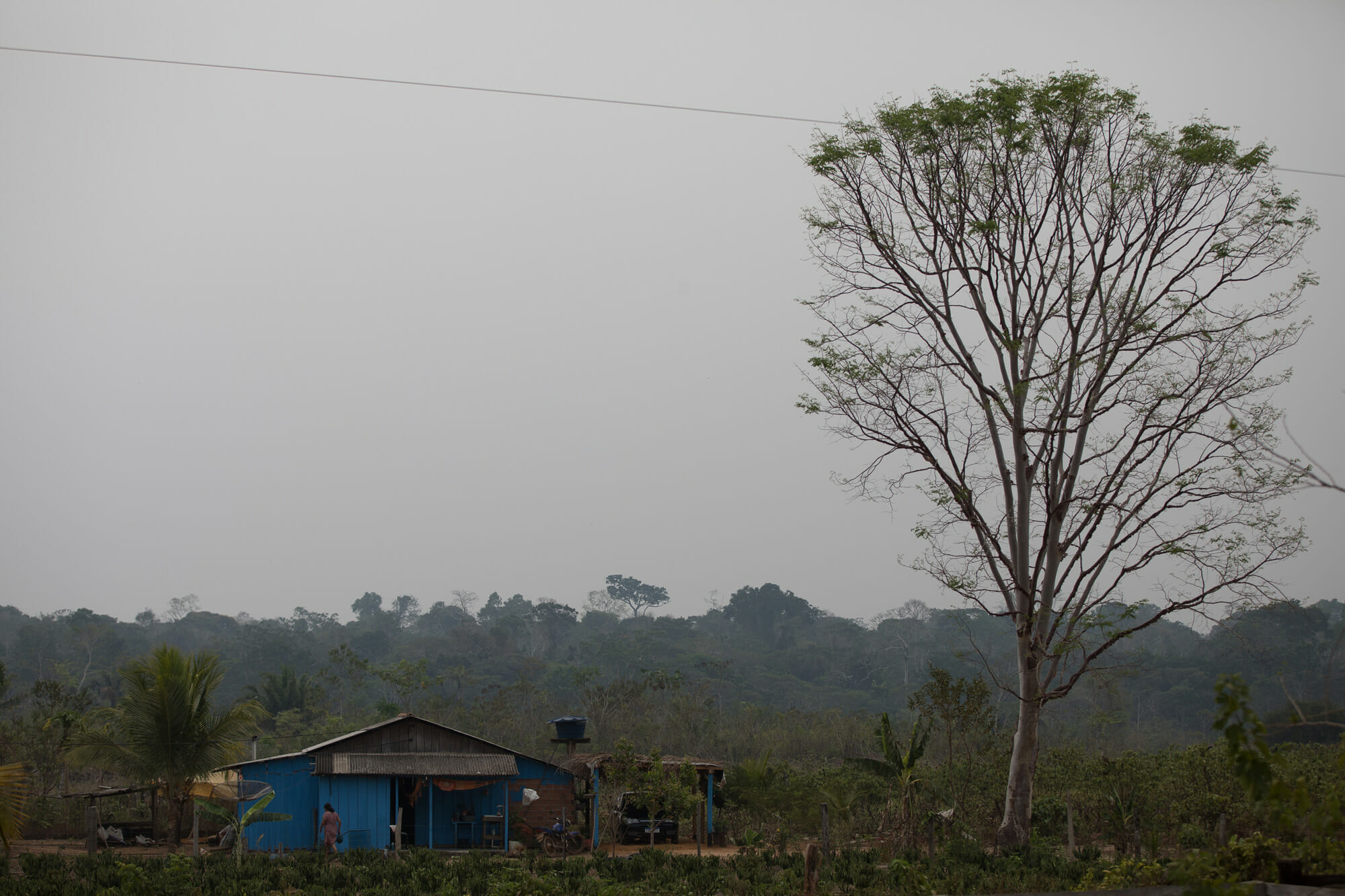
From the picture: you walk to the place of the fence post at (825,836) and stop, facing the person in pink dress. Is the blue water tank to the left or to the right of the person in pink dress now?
right

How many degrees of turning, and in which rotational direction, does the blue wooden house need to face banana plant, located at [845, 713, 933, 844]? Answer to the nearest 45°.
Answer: approximately 45° to its left

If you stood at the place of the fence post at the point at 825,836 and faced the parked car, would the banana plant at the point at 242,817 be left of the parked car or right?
left

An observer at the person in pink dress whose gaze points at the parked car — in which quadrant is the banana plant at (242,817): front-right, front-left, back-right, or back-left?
back-left

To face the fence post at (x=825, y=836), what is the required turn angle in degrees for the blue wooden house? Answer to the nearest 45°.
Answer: approximately 45° to its left

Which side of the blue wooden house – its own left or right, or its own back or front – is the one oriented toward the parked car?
left

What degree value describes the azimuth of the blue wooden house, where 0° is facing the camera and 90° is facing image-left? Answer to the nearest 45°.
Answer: approximately 0°

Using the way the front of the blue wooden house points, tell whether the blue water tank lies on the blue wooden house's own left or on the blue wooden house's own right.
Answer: on the blue wooden house's own left

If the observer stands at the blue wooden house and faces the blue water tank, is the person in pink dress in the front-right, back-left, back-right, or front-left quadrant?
back-right

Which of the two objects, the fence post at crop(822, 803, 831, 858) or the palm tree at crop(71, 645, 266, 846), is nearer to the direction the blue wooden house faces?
the fence post
